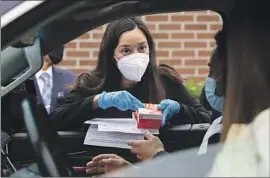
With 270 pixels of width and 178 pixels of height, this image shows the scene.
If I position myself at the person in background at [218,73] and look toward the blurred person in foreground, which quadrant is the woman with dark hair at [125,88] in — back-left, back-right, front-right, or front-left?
back-right

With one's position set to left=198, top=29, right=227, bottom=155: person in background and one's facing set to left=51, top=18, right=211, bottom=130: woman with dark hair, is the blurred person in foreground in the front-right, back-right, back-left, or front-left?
back-left

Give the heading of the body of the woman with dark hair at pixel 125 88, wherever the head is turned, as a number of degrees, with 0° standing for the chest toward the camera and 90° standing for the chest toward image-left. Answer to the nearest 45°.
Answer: approximately 0°

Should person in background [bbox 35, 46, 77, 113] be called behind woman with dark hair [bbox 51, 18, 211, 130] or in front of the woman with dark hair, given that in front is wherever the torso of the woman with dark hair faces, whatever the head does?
behind

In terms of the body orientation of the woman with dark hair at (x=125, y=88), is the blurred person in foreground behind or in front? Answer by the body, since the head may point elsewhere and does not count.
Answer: in front

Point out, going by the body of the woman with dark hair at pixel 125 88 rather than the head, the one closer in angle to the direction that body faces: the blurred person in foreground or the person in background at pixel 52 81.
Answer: the blurred person in foreground
